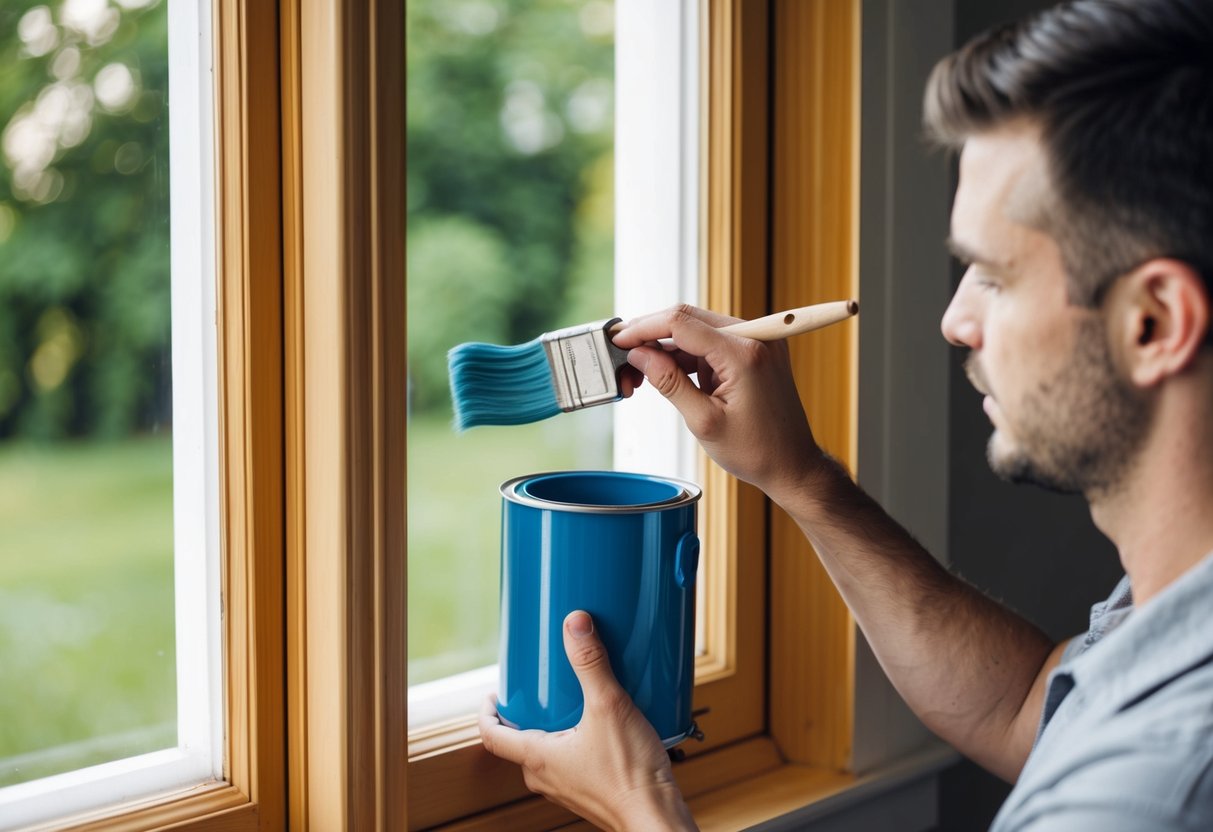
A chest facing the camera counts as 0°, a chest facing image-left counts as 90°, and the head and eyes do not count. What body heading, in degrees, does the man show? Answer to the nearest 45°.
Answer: approximately 90°

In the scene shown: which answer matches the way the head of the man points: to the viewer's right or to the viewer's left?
to the viewer's left
